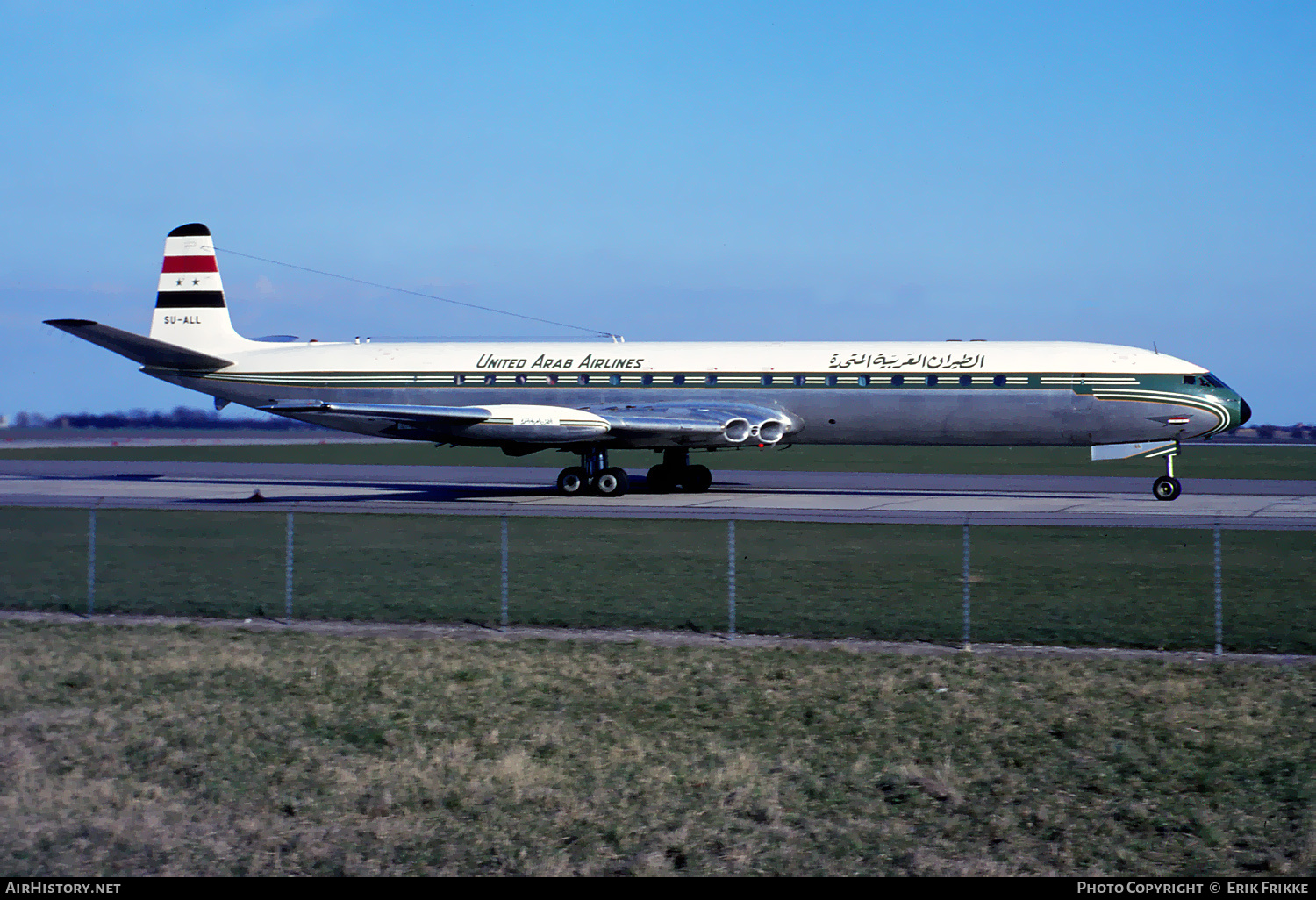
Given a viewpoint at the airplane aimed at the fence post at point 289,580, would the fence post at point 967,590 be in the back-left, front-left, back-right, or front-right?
front-left

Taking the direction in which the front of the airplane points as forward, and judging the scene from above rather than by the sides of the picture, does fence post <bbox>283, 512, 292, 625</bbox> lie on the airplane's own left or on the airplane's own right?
on the airplane's own right

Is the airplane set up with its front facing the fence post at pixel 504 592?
no

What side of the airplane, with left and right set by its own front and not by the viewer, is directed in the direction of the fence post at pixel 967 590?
right

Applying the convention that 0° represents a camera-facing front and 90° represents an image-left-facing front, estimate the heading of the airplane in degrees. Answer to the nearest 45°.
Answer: approximately 270°

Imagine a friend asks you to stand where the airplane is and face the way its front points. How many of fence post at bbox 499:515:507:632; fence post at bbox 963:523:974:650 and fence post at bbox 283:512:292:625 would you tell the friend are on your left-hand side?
0
